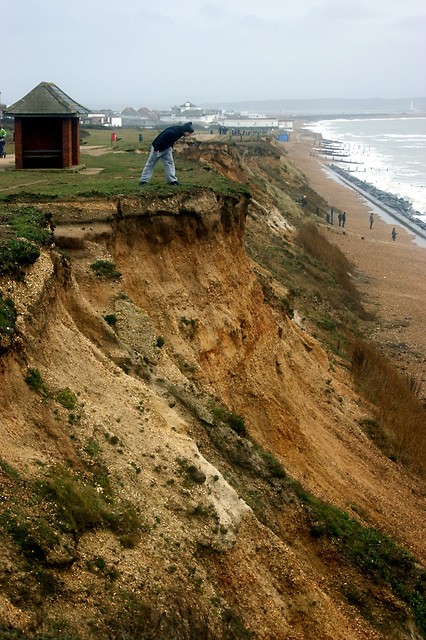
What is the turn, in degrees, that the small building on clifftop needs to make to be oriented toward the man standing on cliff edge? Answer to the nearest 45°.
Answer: approximately 45° to its left

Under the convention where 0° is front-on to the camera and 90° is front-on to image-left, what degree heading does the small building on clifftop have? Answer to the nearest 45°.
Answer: approximately 0°
